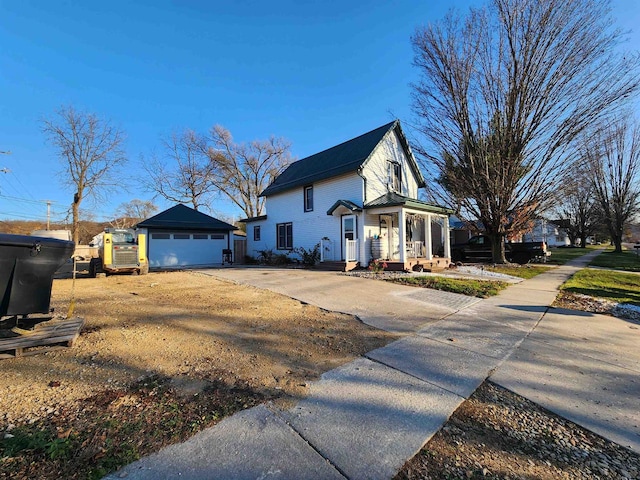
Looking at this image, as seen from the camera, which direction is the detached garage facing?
toward the camera

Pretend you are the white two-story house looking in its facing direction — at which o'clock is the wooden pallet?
The wooden pallet is roughly at 2 o'clock from the white two-story house.

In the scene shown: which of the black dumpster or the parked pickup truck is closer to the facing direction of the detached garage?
the black dumpster

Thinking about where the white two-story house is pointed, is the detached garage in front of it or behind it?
behind

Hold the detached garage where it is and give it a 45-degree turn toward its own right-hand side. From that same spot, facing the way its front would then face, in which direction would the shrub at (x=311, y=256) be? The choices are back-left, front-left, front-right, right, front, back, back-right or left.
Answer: left

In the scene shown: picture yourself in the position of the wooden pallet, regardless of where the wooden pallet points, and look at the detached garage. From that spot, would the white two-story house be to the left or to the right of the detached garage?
right

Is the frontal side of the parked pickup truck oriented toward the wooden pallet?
no

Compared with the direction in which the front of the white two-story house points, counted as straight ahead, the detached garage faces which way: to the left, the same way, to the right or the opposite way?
the same way

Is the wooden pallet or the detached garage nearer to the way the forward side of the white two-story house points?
the wooden pallet

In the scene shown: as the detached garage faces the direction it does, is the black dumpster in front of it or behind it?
in front

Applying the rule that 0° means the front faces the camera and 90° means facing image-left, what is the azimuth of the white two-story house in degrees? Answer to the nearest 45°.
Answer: approximately 315°

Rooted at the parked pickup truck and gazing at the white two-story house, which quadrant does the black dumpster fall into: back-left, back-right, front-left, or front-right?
front-left
